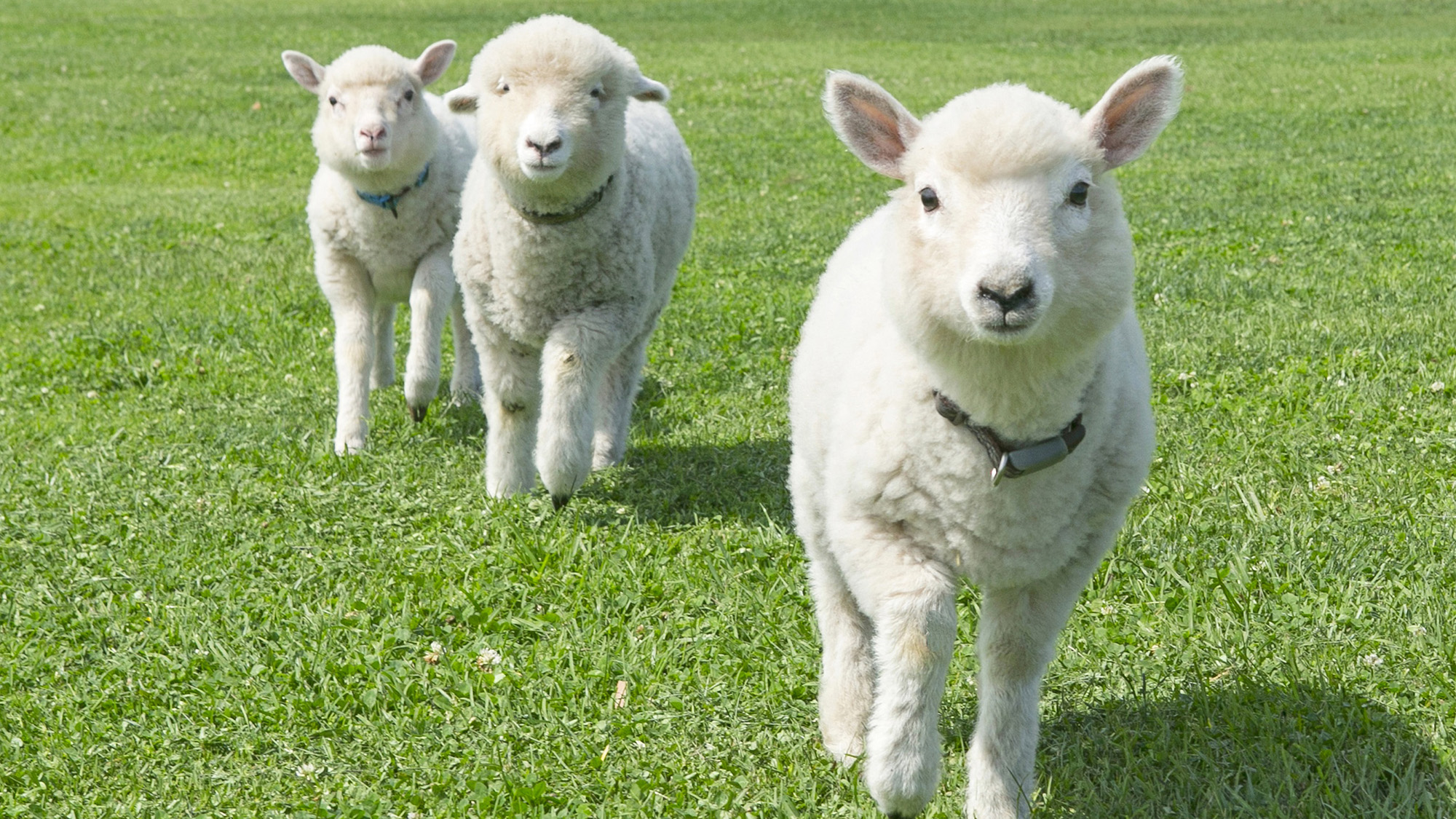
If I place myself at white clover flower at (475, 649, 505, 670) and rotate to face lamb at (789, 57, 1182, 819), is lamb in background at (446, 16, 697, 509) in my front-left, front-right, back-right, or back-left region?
back-left

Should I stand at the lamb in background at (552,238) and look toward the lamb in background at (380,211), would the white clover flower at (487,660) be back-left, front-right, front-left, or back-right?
back-left

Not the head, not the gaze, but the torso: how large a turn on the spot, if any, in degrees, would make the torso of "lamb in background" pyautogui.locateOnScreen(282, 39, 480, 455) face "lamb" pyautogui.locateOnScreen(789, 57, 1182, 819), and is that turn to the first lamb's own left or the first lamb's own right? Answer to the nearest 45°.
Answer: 0° — it already faces it

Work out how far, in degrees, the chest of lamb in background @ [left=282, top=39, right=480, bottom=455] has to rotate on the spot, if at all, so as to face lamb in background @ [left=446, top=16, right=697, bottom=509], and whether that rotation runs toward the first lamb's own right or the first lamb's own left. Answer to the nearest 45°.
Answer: approximately 45° to the first lamb's own left

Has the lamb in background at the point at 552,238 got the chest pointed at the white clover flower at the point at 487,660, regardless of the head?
yes

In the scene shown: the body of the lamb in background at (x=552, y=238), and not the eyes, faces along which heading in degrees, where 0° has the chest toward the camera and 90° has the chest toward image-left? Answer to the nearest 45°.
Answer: approximately 0°

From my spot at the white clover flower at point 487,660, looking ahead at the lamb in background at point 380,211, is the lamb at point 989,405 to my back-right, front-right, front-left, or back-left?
back-right

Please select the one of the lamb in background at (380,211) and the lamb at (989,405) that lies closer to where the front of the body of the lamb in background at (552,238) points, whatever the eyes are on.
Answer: the lamb

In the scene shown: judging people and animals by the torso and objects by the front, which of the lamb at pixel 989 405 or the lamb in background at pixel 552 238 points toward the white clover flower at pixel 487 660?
the lamb in background

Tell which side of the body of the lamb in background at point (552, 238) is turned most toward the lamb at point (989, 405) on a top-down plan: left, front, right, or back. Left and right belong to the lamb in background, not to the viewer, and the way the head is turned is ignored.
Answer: front

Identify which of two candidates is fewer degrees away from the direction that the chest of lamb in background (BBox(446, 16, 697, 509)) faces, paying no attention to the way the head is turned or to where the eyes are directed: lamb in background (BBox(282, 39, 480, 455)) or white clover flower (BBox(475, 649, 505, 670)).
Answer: the white clover flower

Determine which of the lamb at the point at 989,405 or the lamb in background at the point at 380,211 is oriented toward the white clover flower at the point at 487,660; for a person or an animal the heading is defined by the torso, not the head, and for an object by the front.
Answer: the lamb in background

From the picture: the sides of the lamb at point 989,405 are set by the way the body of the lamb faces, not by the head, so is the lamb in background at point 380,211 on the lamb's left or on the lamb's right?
on the lamb's right
